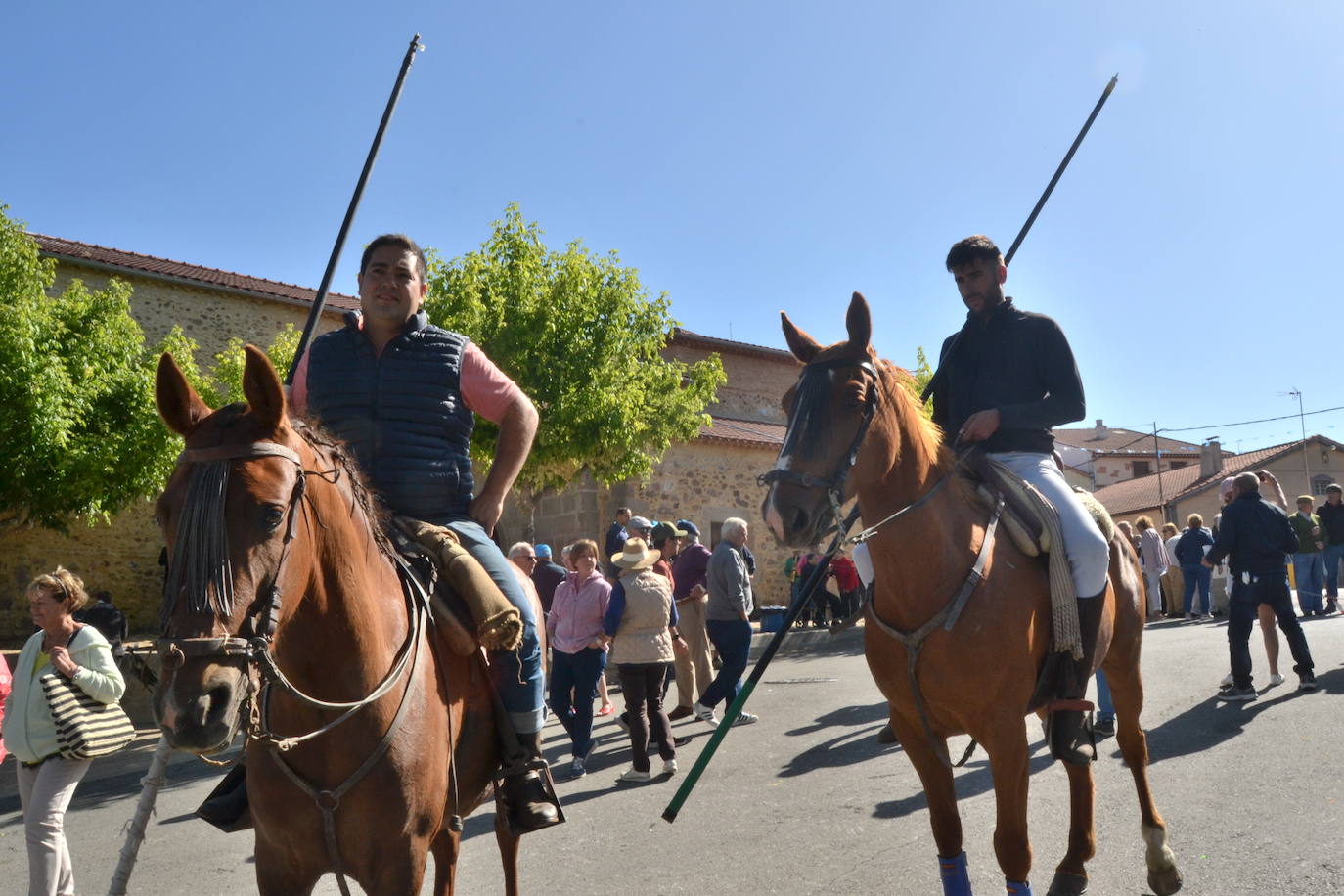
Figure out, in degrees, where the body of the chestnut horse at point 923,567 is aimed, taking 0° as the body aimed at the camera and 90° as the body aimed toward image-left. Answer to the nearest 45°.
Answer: approximately 45°

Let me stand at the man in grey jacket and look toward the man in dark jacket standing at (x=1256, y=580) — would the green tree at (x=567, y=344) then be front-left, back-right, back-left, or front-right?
back-left

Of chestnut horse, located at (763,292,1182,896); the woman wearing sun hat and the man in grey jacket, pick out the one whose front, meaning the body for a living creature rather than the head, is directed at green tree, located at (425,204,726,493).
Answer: the woman wearing sun hat

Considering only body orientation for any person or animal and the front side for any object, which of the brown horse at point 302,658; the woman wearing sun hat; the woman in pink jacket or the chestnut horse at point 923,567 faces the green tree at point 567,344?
the woman wearing sun hat

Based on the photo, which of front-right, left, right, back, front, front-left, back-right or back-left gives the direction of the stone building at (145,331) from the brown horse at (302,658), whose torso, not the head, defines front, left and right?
back-right

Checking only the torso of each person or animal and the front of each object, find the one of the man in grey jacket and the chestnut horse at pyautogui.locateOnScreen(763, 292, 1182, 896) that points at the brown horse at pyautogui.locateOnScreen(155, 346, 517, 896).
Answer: the chestnut horse

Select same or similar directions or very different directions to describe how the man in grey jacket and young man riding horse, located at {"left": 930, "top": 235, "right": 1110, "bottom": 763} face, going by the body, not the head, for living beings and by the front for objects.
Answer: very different directions

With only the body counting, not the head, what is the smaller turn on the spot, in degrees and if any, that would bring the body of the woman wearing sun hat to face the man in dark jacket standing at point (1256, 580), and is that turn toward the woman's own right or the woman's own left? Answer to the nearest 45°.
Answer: approximately 90° to the woman's own right

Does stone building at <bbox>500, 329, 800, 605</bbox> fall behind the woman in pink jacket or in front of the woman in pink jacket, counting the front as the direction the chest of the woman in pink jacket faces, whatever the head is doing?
behind

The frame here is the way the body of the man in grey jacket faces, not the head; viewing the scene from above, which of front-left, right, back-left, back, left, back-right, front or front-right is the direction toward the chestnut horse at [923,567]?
right

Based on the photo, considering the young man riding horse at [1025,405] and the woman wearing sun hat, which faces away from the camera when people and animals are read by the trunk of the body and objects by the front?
the woman wearing sun hat

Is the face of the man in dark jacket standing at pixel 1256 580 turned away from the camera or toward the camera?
away from the camera

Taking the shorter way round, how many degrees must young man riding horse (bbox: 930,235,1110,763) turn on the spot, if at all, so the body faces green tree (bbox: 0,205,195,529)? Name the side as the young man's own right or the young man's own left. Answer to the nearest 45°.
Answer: approximately 90° to the young man's own right

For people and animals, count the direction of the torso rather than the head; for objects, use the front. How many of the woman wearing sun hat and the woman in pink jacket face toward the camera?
1
